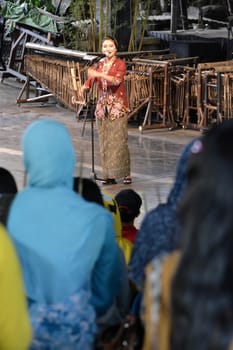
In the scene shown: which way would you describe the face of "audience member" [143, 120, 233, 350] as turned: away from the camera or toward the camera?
away from the camera

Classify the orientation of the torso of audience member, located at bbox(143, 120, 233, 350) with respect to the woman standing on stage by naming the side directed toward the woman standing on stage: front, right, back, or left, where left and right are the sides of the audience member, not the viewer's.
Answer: front

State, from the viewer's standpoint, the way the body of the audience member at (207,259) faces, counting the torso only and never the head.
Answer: away from the camera

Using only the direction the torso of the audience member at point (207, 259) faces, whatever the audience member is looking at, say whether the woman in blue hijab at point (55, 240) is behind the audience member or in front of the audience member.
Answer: in front

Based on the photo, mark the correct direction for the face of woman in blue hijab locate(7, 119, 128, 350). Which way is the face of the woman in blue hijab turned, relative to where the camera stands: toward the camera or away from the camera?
away from the camera

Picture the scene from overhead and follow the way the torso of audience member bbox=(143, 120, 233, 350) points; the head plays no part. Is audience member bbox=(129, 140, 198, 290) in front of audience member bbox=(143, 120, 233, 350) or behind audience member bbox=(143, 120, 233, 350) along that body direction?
in front
